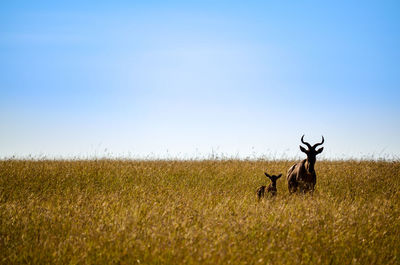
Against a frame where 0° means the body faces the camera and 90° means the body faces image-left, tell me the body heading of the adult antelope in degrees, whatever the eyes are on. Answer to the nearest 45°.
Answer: approximately 315°
